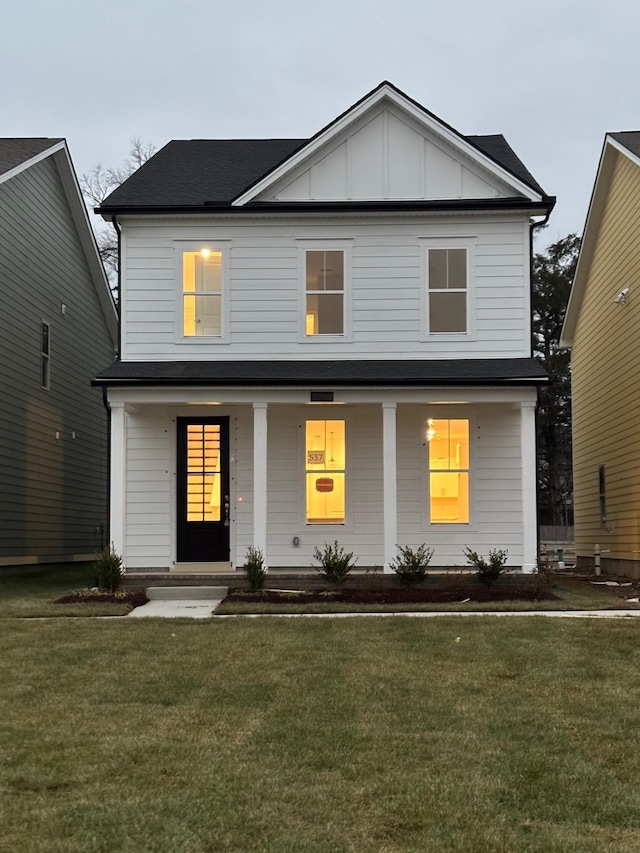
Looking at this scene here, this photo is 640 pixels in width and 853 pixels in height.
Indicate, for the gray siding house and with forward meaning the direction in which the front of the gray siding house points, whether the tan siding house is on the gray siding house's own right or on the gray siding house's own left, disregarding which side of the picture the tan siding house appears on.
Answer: on the gray siding house's own left

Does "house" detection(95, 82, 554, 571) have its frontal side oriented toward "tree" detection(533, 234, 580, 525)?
no

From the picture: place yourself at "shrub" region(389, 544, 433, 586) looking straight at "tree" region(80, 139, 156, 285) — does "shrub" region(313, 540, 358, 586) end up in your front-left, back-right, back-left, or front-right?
front-left

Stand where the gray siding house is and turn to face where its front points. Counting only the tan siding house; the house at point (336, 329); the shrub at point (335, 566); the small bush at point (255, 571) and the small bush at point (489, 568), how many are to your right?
0

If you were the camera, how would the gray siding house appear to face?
facing the viewer and to the left of the viewer

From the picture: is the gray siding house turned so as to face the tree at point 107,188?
no

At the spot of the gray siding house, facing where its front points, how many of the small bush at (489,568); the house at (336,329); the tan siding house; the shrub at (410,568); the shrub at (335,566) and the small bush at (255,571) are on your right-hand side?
0

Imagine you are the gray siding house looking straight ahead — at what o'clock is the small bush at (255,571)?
The small bush is roughly at 10 o'clock from the gray siding house.

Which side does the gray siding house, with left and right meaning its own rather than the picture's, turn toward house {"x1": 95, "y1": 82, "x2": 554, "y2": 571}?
left

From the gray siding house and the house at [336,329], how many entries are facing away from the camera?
0

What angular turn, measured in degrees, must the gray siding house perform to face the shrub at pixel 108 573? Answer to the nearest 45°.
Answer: approximately 45° to its left

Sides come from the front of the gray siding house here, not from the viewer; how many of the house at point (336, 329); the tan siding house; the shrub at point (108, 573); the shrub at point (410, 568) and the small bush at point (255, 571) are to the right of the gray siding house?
0

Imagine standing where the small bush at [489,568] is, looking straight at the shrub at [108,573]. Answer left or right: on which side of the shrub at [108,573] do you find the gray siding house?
right

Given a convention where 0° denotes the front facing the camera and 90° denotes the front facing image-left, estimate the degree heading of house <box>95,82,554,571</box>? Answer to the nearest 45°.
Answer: approximately 0°

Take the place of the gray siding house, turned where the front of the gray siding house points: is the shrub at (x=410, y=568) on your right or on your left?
on your left

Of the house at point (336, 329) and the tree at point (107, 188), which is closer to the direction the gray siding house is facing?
the house

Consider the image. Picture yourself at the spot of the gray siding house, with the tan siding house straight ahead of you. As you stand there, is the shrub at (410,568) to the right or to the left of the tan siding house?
right
